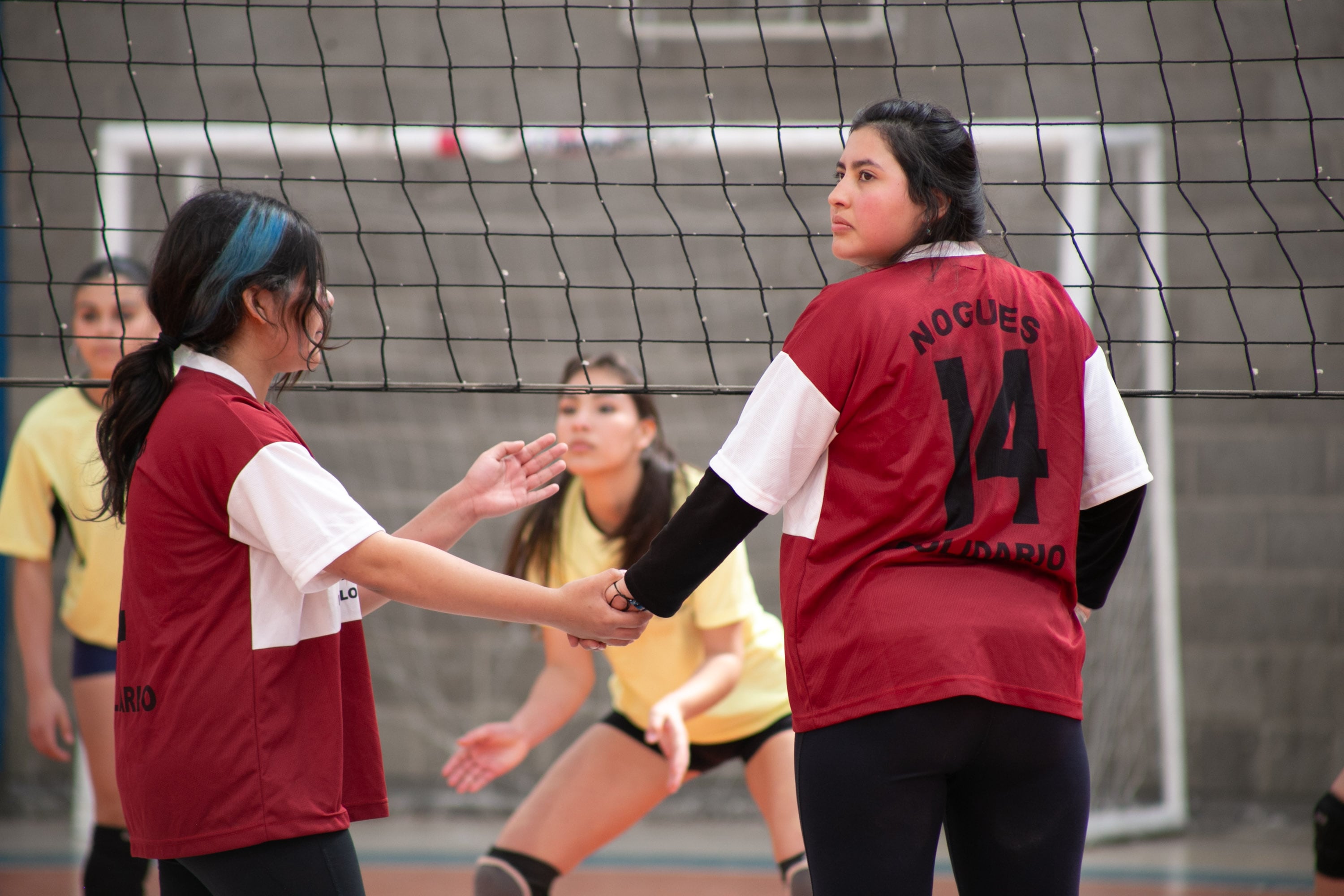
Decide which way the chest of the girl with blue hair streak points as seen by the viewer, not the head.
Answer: to the viewer's right

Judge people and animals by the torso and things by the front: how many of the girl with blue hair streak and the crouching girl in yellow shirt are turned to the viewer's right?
1

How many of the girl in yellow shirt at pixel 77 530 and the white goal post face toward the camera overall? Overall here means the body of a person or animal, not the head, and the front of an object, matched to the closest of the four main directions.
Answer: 2

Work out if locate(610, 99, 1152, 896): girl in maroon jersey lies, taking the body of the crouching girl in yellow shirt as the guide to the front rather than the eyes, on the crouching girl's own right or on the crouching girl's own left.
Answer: on the crouching girl's own left

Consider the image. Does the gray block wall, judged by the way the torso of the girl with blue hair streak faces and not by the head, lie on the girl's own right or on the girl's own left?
on the girl's own left

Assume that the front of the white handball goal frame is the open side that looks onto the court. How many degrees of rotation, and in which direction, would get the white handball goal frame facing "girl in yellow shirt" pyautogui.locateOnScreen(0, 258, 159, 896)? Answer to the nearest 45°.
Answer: approximately 45° to its right

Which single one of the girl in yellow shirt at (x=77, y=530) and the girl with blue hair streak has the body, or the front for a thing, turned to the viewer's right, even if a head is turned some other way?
the girl with blue hair streak

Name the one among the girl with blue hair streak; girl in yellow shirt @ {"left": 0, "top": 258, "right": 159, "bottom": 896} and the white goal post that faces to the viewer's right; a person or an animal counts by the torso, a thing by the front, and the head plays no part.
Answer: the girl with blue hair streak

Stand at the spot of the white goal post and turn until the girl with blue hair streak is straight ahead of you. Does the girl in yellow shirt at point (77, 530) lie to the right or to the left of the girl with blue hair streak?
right
